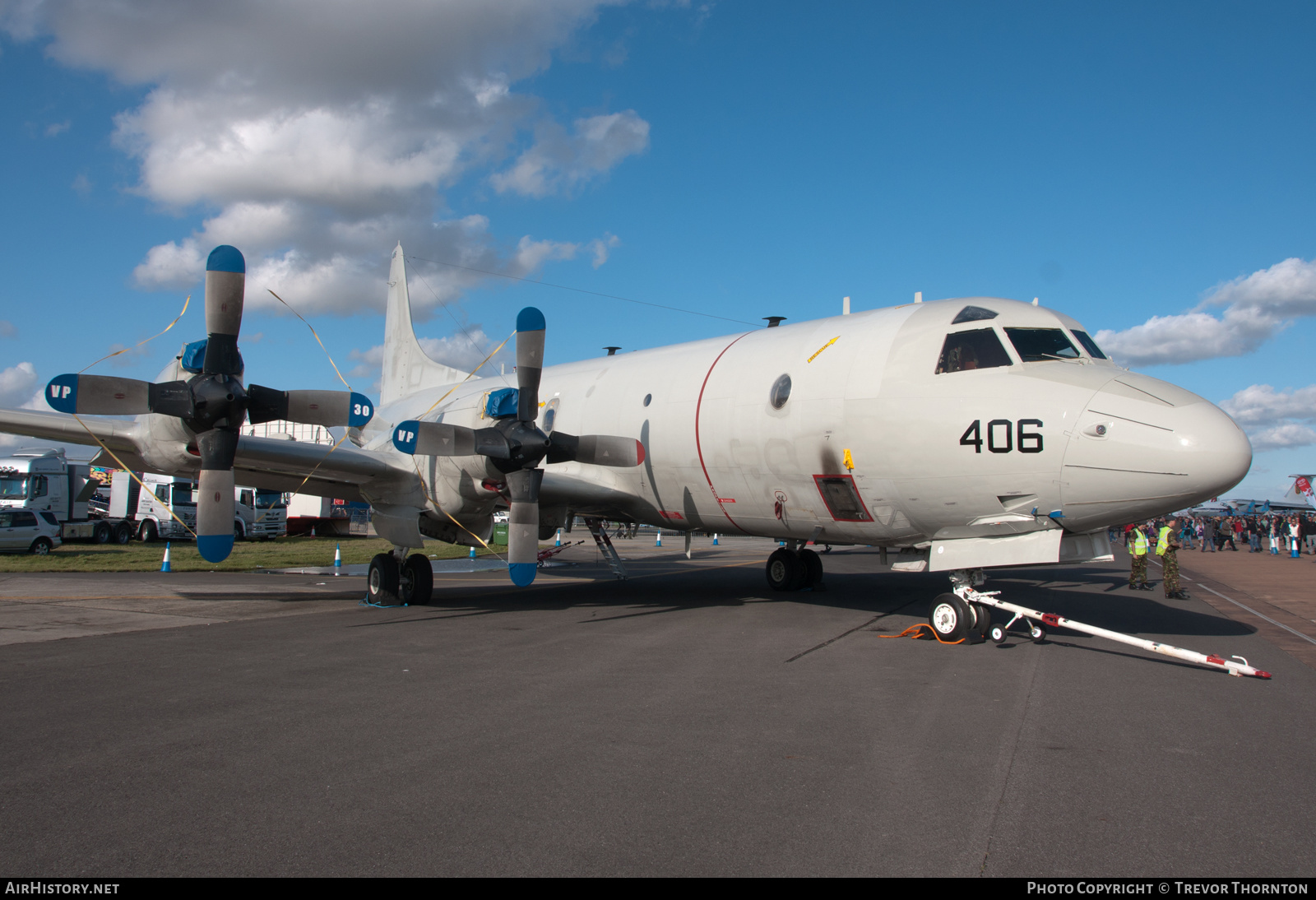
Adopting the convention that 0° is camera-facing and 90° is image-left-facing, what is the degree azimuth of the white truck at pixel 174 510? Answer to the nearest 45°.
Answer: approximately 315°

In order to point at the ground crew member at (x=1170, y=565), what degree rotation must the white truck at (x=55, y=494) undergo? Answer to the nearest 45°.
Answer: approximately 90° to its left

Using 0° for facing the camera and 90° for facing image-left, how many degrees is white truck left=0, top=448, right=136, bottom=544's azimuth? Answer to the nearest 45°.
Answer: approximately 45°

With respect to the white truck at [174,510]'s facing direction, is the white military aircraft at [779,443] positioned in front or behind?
in front

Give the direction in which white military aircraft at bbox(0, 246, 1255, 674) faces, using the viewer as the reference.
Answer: facing the viewer and to the right of the viewer

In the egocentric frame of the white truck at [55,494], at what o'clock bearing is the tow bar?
The tow bar is roughly at 10 o'clock from the white truck.

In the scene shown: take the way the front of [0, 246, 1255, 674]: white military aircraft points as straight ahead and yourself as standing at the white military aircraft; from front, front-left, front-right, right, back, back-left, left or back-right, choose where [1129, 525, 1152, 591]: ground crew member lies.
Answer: left

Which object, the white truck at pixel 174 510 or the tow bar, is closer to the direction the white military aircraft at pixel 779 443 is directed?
the tow bar
